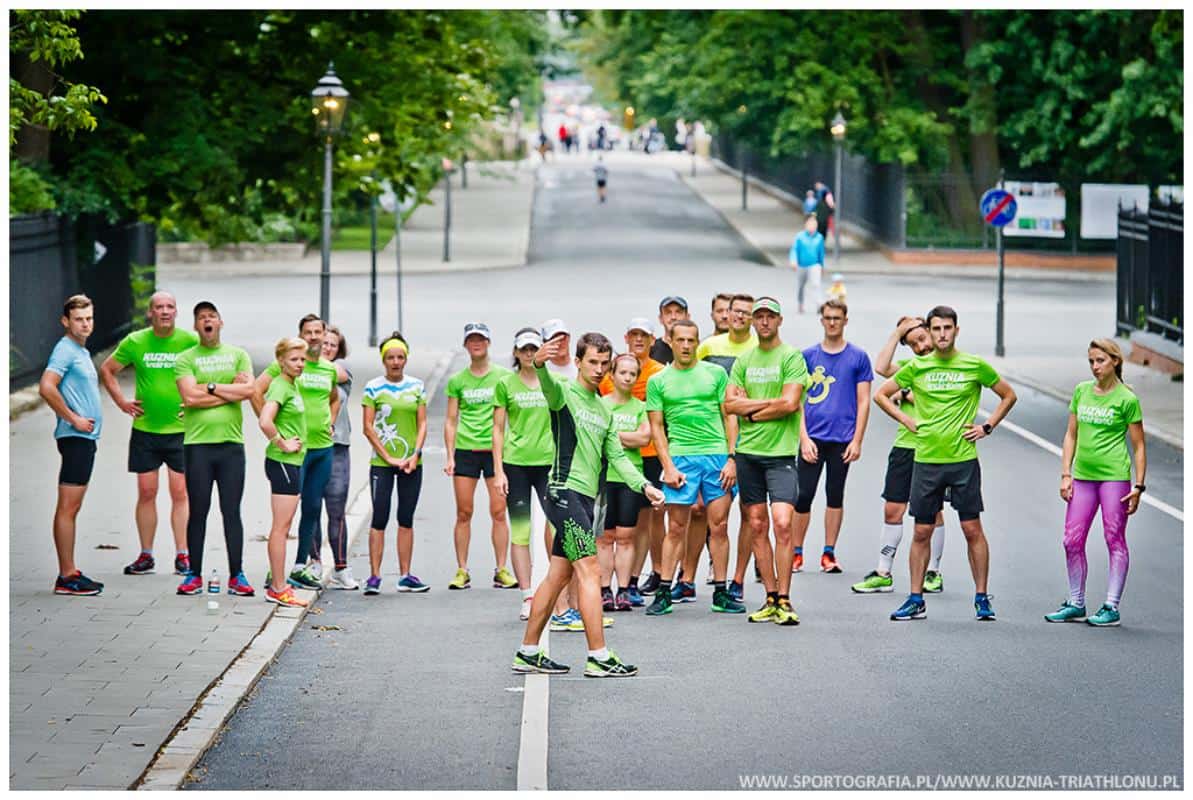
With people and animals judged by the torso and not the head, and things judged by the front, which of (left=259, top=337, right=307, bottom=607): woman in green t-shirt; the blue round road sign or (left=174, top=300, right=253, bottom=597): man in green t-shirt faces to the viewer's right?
the woman in green t-shirt

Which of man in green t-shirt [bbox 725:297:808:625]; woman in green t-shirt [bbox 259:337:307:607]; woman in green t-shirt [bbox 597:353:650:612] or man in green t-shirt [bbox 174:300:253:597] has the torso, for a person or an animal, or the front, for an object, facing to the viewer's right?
woman in green t-shirt [bbox 259:337:307:607]

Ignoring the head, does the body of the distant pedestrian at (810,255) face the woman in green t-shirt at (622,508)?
yes

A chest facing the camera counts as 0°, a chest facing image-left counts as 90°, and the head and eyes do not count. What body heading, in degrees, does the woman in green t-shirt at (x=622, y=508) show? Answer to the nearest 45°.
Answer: approximately 0°
